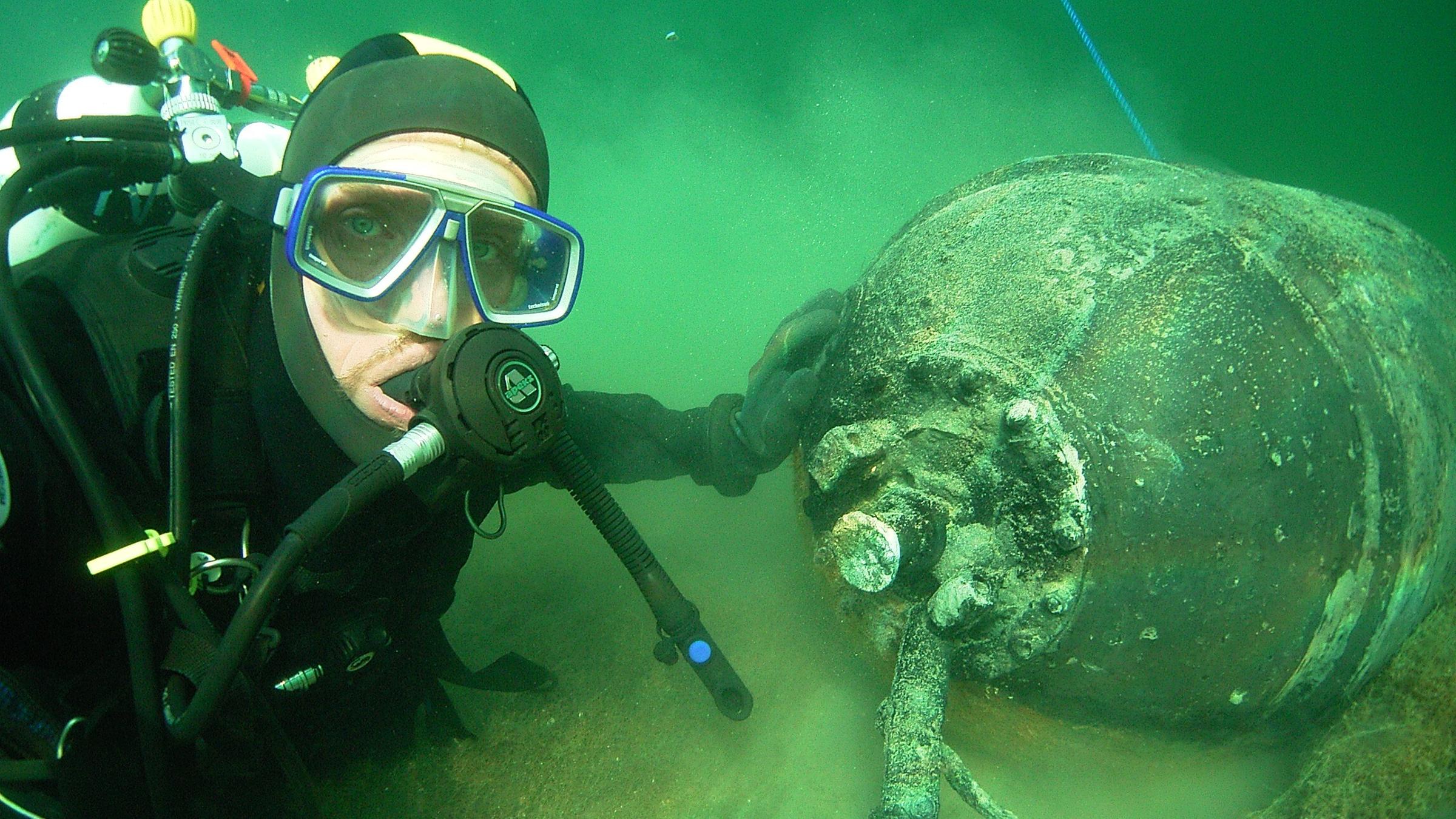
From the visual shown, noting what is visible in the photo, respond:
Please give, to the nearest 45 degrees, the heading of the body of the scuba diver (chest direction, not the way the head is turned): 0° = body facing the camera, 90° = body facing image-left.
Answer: approximately 315°

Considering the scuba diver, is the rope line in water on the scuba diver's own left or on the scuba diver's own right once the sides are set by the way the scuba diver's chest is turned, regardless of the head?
on the scuba diver's own left

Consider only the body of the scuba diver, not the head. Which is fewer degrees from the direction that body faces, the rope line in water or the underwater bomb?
the underwater bomb
